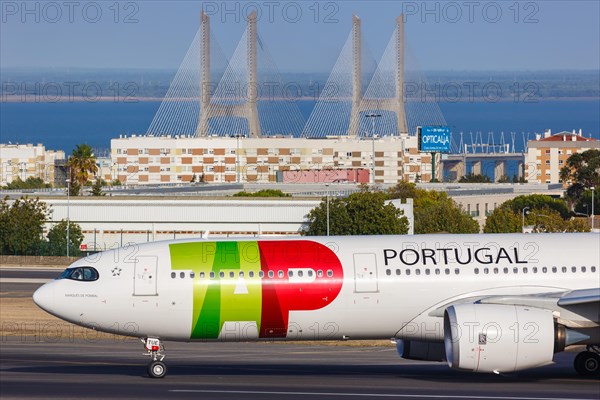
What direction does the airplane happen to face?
to the viewer's left
